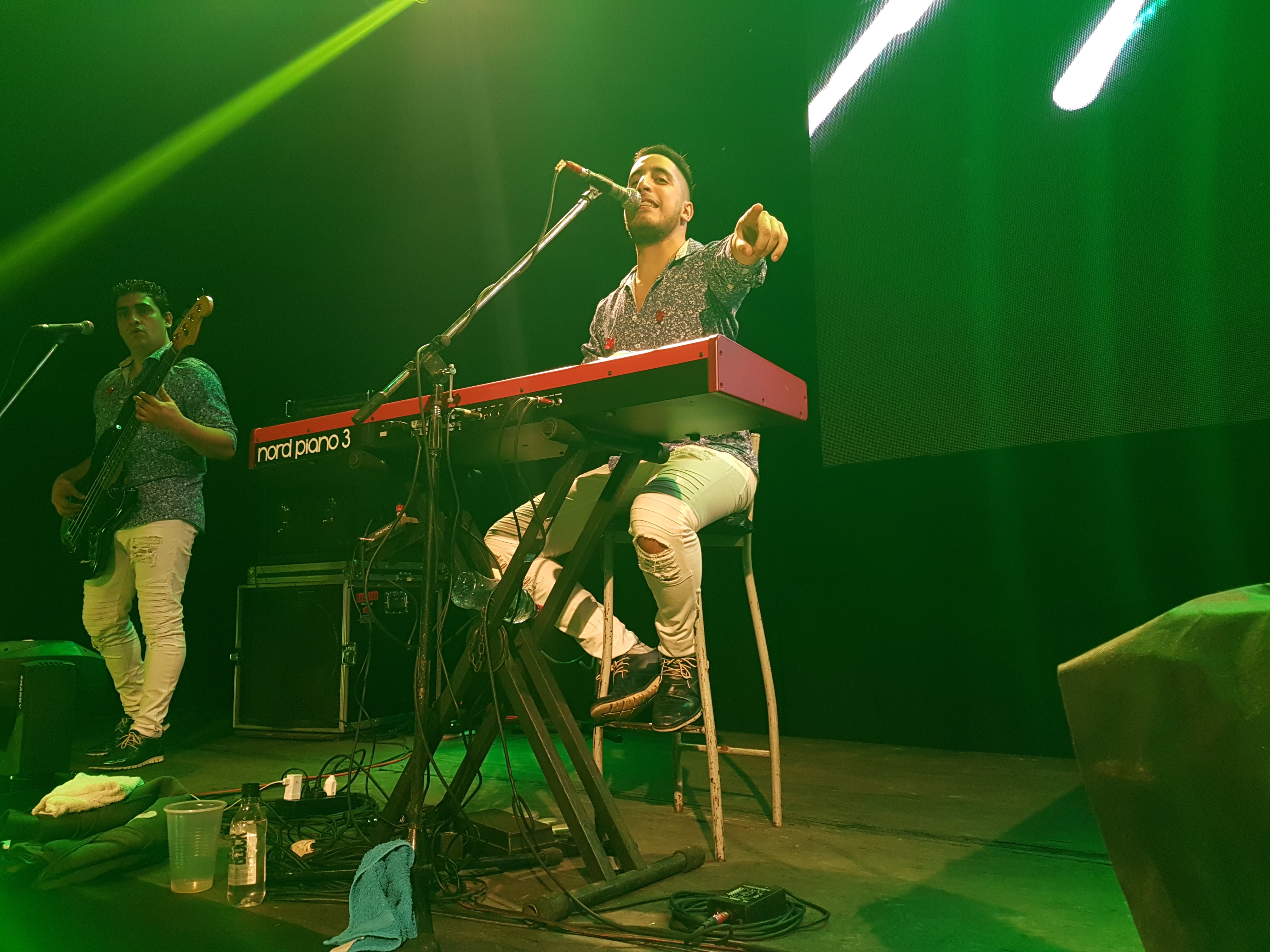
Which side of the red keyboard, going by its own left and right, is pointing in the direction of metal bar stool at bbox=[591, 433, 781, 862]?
front

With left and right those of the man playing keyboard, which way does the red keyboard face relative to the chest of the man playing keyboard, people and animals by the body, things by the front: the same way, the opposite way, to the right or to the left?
the opposite way

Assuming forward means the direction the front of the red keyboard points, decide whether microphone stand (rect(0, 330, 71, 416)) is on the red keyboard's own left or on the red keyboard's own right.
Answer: on the red keyboard's own left

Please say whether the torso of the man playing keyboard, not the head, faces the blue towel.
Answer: yes

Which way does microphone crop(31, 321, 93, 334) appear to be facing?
to the viewer's right

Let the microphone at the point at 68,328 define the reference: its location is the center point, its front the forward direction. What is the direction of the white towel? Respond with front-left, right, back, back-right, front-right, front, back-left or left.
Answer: right

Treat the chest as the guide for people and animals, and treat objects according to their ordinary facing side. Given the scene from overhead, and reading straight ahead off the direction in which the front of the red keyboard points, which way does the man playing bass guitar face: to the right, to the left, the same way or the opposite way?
the opposite way

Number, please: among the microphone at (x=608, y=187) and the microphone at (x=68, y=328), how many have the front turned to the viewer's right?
2

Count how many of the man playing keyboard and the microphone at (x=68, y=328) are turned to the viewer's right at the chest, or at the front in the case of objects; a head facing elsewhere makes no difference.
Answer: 1

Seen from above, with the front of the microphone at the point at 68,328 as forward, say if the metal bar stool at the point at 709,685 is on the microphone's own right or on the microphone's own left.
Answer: on the microphone's own right

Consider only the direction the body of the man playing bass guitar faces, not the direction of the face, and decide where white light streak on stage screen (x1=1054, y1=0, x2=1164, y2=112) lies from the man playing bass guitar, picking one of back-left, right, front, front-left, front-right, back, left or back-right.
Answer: left

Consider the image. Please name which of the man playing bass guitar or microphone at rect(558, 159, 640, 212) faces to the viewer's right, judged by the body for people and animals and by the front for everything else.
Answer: the microphone

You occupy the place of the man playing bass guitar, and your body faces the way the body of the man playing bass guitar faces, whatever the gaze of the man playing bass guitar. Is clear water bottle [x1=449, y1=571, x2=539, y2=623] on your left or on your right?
on your left
